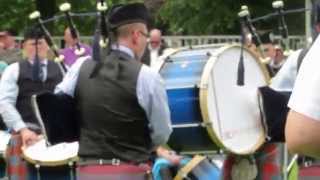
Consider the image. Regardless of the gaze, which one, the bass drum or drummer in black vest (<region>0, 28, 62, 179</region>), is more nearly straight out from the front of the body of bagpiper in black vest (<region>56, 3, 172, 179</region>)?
the bass drum

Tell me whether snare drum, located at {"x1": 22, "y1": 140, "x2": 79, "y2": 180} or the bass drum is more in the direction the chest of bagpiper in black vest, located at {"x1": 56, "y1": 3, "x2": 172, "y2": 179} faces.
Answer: the bass drum

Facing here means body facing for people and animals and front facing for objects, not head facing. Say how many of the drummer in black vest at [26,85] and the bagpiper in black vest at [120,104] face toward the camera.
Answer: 1

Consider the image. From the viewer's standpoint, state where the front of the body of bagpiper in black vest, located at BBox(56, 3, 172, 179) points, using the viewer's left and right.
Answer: facing away from the viewer and to the right of the viewer

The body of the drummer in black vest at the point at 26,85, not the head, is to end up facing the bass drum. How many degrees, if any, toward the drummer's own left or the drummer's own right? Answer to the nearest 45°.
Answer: approximately 45° to the drummer's own left

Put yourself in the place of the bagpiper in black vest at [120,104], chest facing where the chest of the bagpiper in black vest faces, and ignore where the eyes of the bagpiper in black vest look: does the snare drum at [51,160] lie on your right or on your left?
on your left
